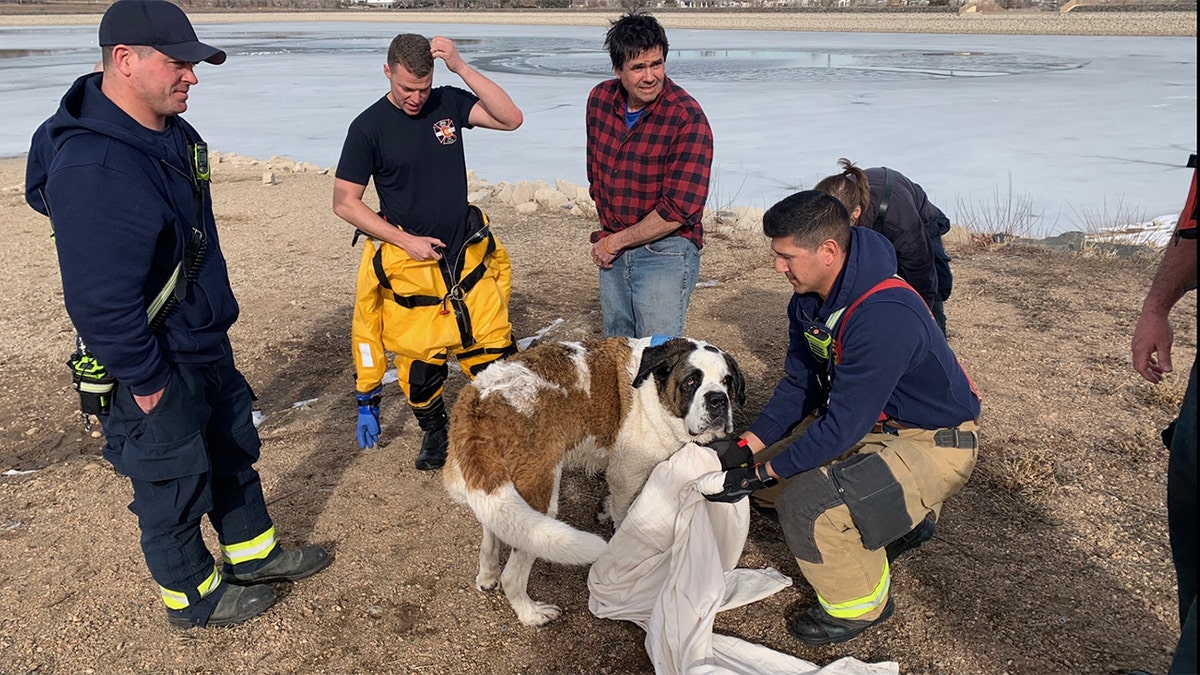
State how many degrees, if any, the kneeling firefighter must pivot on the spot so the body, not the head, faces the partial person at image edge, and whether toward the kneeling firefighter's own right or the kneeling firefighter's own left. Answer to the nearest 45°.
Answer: approximately 135° to the kneeling firefighter's own left

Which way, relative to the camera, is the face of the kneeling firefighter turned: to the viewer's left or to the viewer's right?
to the viewer's left

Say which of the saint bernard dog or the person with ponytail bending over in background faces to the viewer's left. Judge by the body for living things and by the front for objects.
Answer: the person with ponytail bending over in background

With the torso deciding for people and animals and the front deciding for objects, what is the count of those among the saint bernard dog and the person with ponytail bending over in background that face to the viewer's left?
1

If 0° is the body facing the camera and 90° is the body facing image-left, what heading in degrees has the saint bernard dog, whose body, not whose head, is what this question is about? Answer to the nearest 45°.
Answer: approximately 225°

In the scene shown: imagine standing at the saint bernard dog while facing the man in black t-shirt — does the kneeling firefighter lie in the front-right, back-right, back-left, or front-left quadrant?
back-right

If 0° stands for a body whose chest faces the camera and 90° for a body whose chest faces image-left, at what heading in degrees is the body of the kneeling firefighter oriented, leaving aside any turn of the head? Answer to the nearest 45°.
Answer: approximately 90°

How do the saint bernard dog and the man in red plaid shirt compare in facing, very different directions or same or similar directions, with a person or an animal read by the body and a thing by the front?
very different directions

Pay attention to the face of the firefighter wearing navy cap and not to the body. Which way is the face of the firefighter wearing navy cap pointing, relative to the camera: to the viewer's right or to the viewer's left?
to the viewer's right

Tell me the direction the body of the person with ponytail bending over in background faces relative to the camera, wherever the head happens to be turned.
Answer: to the viewer's left
